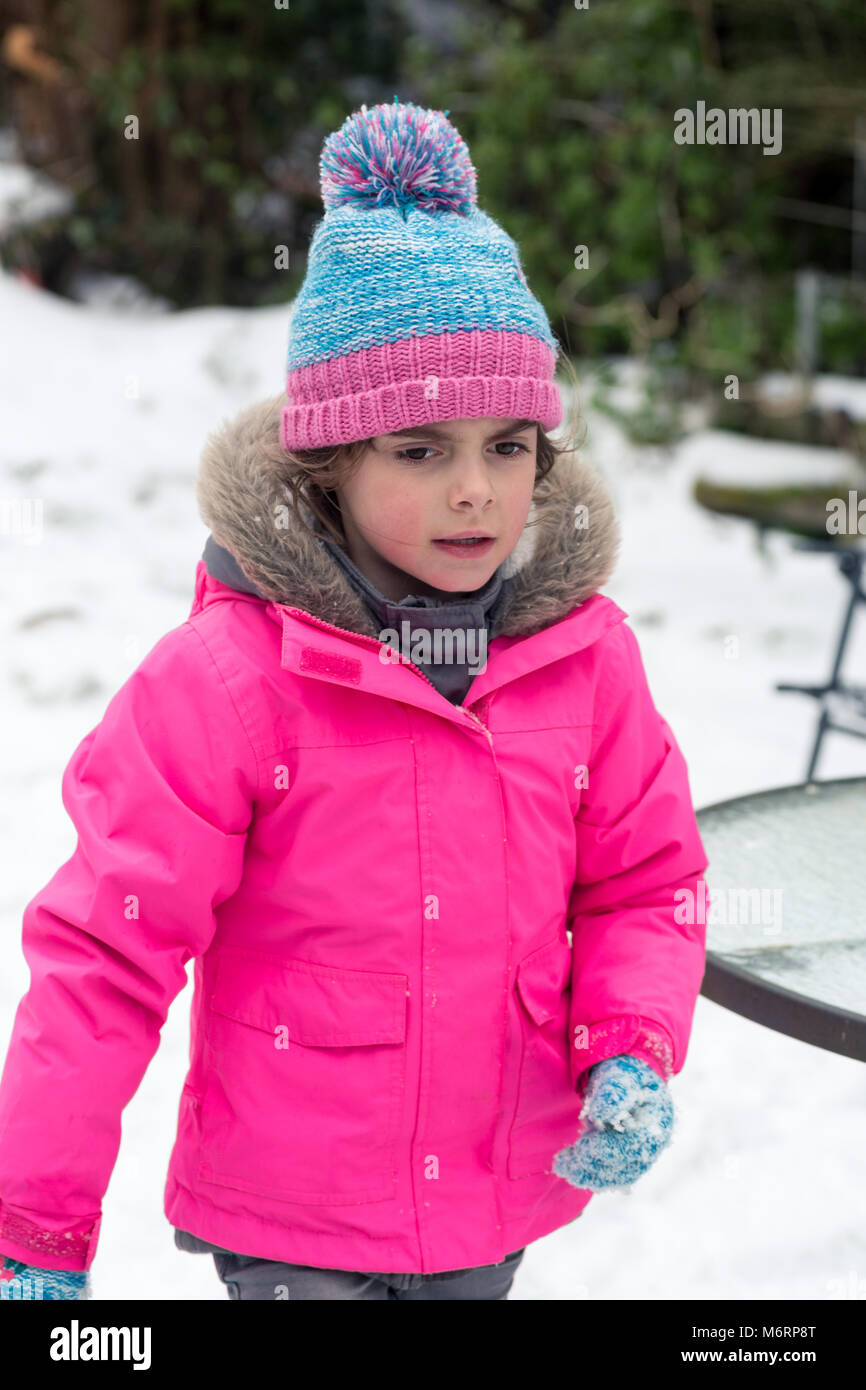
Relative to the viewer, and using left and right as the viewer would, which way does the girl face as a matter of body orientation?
facing the viewer and to the right of the viewer
